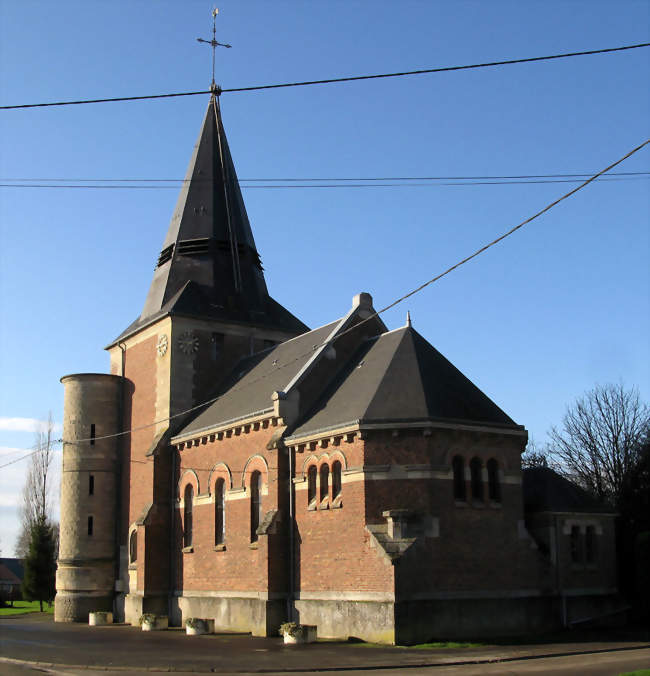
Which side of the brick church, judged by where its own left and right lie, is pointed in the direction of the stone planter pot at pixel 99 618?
front

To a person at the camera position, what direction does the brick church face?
facing away from the viewer and to the left of the viewer

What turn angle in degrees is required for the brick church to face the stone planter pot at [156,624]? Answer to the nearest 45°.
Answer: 0° — it already faces it
